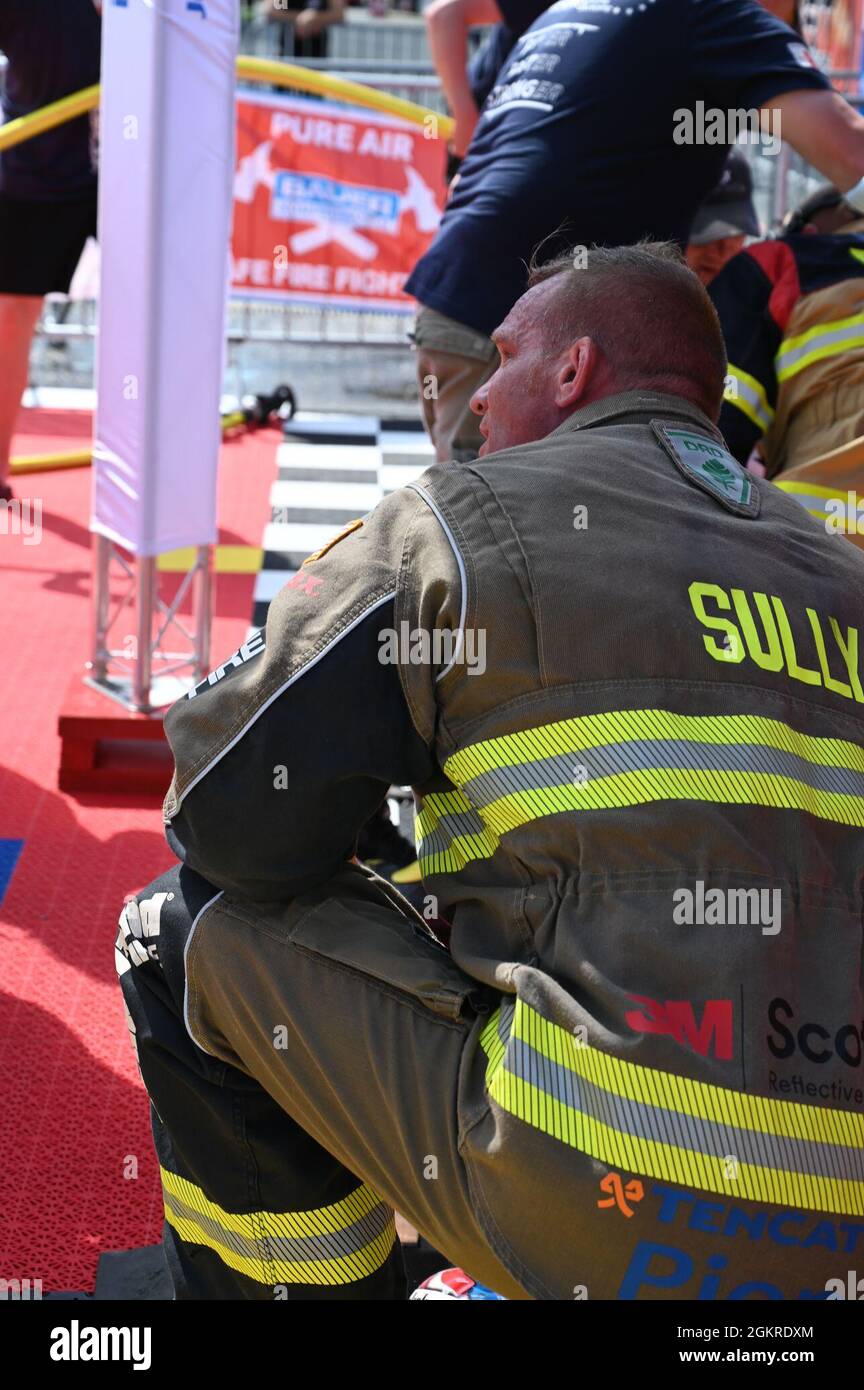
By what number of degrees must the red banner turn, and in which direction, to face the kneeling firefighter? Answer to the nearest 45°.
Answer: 0° — it already faces them

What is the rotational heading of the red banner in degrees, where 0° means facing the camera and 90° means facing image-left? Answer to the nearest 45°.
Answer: approximately 0°

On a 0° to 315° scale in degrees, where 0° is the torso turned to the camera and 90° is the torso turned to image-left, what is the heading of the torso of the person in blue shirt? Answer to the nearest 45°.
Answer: approximately 225°

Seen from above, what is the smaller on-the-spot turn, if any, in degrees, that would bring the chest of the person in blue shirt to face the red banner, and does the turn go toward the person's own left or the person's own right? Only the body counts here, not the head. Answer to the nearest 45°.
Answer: approximately 45° to the person's own left

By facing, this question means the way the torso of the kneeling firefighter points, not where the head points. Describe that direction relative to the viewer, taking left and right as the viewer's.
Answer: facing away from the viewer and to the left of the viewer

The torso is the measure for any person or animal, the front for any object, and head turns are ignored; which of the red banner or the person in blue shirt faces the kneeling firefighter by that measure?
the red banner
